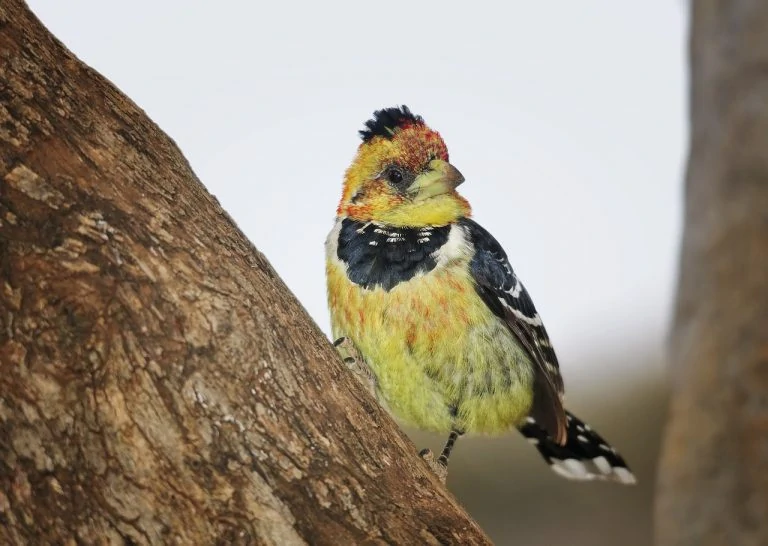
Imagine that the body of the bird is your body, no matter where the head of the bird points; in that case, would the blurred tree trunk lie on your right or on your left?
on your left

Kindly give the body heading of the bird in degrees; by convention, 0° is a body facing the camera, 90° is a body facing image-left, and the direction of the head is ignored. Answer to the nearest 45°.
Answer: approximately 45°
